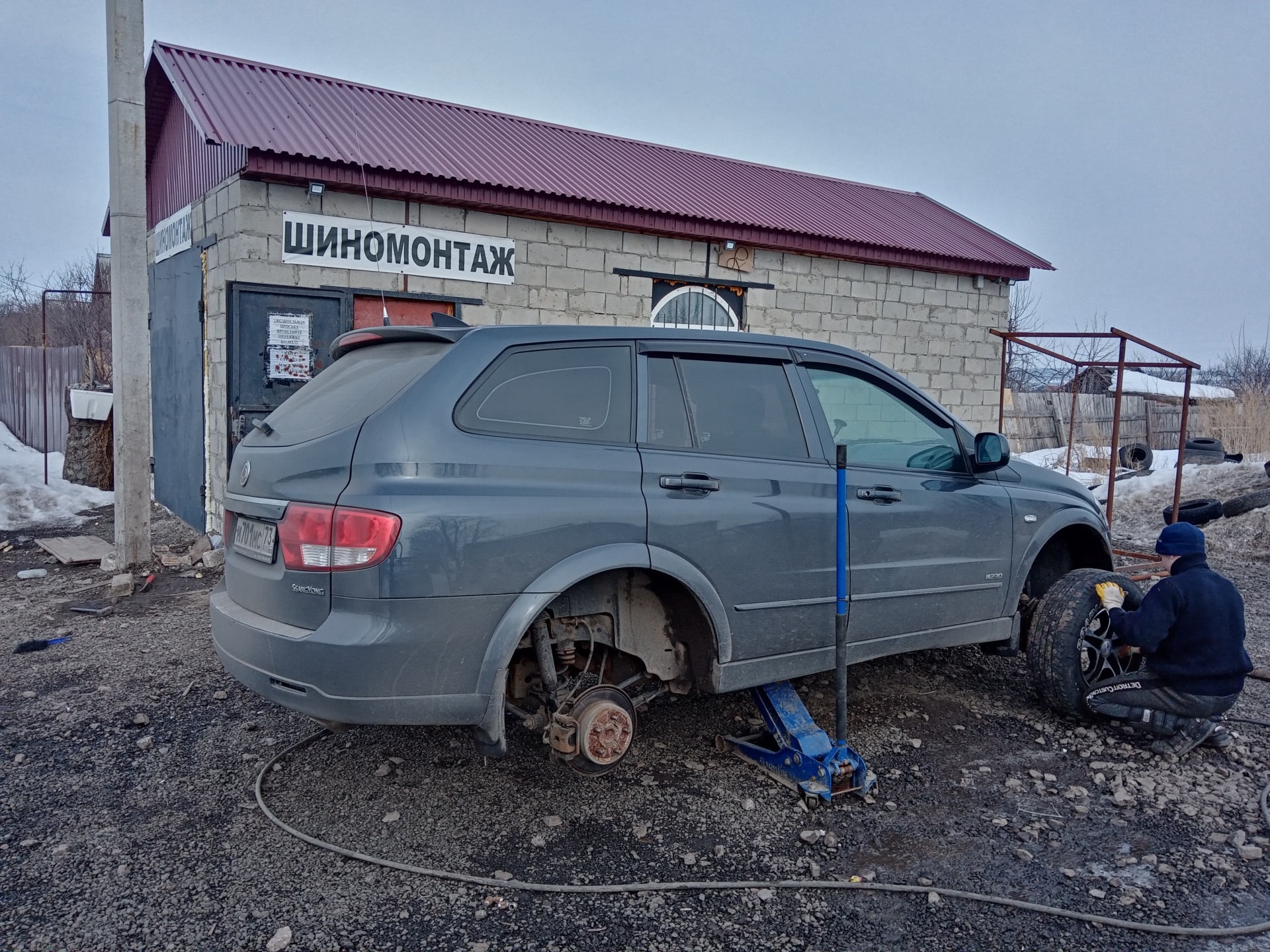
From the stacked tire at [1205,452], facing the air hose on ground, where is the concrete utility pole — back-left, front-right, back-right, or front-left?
front-right

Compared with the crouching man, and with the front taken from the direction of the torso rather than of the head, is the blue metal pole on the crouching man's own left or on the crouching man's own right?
on the crouching man's own left

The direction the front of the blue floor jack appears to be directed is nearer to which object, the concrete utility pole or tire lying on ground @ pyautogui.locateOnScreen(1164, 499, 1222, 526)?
the concrete utility pole

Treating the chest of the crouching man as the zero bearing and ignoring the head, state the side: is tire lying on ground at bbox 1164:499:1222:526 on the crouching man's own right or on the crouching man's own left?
on the crouching man's own right

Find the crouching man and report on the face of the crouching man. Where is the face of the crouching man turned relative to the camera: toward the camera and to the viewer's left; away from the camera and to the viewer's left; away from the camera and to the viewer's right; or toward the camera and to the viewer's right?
away from the camera and to the viewer's left

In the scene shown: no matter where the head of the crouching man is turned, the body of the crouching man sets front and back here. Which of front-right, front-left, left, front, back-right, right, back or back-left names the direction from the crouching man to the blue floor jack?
left

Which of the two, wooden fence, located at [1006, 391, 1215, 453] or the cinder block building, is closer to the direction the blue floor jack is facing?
the cinder block building

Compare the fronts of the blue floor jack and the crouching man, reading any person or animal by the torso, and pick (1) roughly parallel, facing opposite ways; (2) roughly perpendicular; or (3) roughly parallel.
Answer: roughly parallel

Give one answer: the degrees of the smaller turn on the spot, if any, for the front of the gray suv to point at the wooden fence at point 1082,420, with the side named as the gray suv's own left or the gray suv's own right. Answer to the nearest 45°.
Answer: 0° — it already faces it

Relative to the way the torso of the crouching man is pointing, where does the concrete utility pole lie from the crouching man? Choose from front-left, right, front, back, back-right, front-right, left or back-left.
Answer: front-left

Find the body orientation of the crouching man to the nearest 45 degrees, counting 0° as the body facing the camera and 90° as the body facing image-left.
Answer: approximately 135°

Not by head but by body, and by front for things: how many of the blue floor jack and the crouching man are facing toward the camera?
0

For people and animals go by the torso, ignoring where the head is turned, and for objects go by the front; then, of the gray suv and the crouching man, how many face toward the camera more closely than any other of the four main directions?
0

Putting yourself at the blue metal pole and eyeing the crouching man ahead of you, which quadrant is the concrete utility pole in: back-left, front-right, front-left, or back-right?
back-left

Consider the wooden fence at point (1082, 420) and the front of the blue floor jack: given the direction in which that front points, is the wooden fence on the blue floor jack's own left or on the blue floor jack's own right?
on the blue floor jack's own right

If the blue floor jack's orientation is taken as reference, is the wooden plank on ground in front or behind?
in front

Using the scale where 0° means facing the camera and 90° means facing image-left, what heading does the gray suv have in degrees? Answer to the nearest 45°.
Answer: approximately 225°

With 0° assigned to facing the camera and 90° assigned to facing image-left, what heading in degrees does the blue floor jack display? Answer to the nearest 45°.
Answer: approximately 135°

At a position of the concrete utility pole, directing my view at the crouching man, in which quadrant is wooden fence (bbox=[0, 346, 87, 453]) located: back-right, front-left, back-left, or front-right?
back-left

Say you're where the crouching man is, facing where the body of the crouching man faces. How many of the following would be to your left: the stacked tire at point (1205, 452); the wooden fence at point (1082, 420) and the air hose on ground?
1
